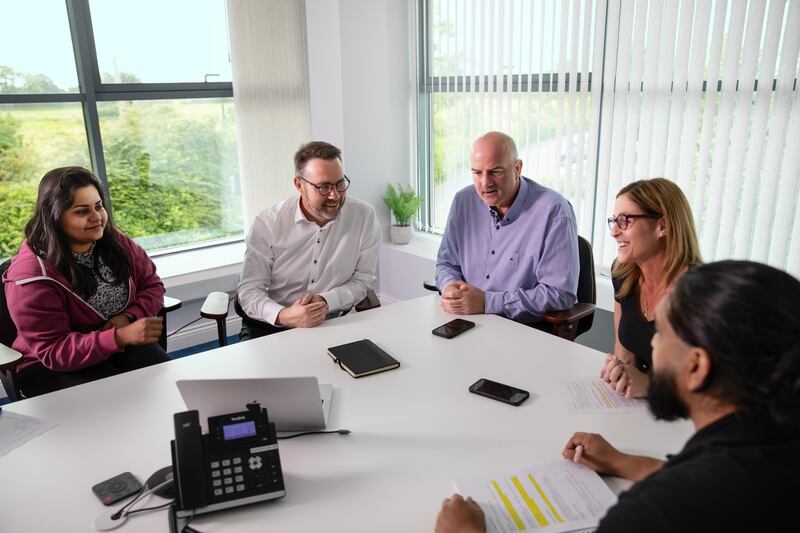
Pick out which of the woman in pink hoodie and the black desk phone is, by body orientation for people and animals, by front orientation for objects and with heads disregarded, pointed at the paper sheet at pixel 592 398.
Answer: the woman in pink hoodie

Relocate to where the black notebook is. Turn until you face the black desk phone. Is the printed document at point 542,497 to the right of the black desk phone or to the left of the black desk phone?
left

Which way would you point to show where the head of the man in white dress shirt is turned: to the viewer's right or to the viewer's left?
to the viewer's right

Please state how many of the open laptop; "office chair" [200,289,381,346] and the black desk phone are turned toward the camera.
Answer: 2

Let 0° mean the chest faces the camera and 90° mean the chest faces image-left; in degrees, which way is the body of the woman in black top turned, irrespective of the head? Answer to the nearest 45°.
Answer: approximately 45°

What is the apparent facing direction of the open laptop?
away from the camera

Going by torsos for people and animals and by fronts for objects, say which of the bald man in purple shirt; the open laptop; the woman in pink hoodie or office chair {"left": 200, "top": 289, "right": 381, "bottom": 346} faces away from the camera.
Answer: the open laptop

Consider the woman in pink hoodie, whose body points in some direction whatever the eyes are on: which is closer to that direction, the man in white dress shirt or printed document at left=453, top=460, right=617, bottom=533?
the printed document

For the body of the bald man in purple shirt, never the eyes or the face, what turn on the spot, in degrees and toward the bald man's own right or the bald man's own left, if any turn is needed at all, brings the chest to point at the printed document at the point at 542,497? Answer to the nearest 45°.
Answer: approximately 45° to the bald man's own left

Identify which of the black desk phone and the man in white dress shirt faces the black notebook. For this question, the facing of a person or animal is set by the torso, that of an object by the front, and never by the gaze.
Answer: the man in white dress shirt

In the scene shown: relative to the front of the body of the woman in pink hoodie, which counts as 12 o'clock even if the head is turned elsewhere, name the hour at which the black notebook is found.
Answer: The black notebook is roughly at 12 o'clock from the woman in pink hoodie.

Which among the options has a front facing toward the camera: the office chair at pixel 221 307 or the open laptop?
the office chair

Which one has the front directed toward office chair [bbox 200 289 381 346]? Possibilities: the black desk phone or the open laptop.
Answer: the open laptop

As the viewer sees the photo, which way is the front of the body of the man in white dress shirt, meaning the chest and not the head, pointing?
toward the camera

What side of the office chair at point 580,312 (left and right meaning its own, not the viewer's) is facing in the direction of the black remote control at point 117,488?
front

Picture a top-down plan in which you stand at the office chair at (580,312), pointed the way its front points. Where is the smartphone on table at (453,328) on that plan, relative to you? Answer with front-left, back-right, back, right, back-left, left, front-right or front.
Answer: front

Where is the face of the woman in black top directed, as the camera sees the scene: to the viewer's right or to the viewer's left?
to the viewer's left

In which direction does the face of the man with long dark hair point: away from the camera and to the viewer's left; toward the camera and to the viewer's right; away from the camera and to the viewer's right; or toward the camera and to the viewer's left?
away from the camera and to the viewer's left

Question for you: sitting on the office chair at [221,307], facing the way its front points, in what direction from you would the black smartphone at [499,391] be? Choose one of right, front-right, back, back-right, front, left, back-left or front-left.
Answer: front-left

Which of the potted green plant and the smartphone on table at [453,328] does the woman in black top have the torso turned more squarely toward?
the smartphone on table

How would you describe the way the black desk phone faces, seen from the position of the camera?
facing the viewer

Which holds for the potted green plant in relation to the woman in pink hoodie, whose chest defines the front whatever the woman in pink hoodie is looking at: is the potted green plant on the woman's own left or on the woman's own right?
on the woman's own left
